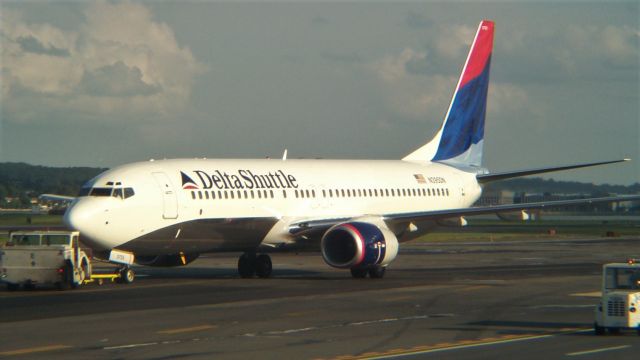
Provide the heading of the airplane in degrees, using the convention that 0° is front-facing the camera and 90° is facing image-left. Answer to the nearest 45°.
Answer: approximately 45°

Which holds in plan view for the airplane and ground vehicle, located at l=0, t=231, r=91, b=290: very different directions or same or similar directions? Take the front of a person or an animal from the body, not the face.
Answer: very different directions

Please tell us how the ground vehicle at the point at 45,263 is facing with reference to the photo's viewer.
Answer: facing away from the viewer and to the right of the viewer

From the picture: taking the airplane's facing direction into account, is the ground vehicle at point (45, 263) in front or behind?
in front
